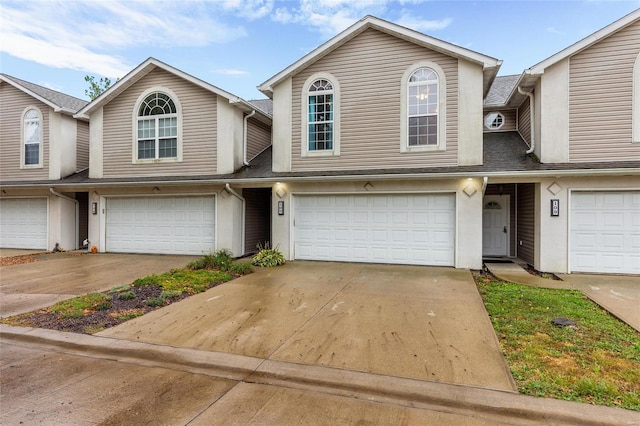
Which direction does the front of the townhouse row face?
toward the camera

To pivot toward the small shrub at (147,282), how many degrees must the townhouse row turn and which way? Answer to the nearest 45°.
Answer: approximately 45° to its right

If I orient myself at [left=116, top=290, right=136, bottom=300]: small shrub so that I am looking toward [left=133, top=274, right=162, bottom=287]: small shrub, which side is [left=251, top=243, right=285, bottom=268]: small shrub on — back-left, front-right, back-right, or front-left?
front-right

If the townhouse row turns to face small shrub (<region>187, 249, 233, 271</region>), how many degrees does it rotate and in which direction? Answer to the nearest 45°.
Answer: approximately 90° to its right
